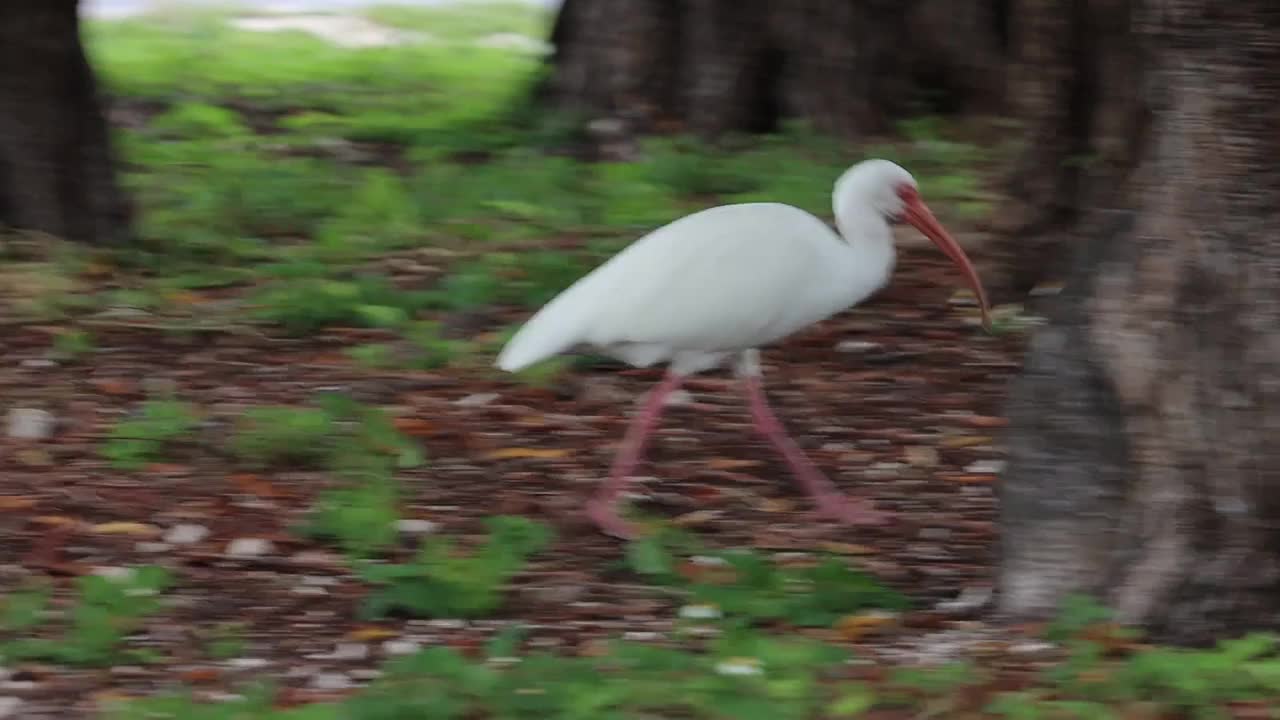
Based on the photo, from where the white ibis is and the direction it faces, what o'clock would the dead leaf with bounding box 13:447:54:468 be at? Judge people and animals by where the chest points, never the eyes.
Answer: The dead leaf is roughly at 6 o'clock from the white ibis.

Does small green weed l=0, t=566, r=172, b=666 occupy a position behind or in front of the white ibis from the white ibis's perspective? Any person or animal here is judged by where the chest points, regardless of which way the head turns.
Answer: behind

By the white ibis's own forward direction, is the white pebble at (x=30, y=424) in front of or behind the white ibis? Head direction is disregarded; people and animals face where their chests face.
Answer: behind

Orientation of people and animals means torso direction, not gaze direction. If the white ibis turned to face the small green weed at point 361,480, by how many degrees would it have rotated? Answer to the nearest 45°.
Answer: approximately 180°

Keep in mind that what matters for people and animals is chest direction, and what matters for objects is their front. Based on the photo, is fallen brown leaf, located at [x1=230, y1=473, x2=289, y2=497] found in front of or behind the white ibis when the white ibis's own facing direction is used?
behind

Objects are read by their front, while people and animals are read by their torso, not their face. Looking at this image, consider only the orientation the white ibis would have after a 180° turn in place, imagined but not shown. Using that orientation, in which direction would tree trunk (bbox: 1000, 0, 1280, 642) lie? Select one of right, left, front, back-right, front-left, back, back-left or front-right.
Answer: back-left

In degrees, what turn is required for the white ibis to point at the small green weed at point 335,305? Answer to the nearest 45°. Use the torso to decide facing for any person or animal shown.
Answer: approximately 135° to its left

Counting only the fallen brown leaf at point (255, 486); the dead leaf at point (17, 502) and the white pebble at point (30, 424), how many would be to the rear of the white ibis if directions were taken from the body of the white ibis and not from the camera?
3

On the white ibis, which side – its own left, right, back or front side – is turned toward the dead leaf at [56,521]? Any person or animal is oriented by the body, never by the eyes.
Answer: back

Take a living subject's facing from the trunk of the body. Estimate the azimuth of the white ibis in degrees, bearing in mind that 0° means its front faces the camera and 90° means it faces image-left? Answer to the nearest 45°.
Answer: approximately 270°

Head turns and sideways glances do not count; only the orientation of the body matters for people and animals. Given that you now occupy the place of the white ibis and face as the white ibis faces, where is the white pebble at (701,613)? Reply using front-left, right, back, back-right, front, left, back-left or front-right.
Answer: right

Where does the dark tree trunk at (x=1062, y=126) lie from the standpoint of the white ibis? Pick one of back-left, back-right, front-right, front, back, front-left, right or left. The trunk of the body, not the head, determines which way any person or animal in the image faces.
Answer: front-left

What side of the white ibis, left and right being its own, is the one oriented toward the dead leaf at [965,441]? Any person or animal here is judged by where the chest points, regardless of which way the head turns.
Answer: front

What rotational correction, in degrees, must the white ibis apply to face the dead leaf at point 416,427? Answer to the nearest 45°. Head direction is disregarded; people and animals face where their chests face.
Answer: approximately 180°

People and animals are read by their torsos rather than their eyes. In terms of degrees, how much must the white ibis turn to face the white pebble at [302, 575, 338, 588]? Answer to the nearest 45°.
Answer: approximately 135° to its right

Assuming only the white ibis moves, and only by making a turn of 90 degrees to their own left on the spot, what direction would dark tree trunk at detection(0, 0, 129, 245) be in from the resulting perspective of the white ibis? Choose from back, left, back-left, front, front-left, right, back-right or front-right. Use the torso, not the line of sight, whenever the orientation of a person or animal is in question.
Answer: front-left

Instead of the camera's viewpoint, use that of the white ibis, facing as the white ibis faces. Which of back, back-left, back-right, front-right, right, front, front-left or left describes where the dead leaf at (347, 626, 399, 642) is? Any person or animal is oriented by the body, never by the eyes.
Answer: back-right

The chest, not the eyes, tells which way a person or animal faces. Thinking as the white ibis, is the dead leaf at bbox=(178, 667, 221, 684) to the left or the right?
on its right
